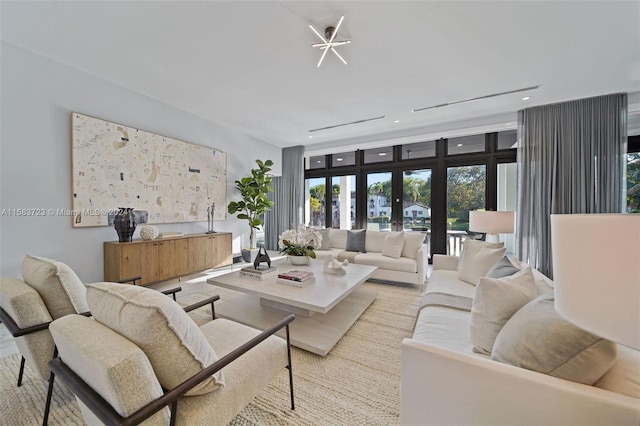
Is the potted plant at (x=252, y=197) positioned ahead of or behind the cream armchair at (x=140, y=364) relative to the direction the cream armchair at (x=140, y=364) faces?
ahead

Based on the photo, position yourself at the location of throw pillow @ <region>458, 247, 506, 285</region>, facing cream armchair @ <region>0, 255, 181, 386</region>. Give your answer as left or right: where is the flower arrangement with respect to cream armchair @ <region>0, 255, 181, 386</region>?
right

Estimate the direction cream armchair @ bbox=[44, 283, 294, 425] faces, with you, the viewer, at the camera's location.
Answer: facing away from the viewer and to the right of the viewer

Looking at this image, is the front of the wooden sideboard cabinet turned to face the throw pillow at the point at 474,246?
yes

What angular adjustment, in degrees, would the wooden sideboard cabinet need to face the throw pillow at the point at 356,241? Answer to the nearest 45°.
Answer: approximately 45° to its left

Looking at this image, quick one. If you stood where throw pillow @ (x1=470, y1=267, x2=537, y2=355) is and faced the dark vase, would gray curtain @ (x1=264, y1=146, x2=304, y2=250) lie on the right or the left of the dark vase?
right

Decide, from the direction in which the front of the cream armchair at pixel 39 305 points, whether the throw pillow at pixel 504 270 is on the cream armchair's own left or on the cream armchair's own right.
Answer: on the cream armchair's own right

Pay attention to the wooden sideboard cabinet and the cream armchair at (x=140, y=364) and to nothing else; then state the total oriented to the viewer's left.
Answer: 0

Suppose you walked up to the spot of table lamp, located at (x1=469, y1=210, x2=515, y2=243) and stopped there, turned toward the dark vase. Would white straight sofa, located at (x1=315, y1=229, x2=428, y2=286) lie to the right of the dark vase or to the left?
right

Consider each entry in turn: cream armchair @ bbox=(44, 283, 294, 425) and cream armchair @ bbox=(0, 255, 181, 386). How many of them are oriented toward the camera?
0

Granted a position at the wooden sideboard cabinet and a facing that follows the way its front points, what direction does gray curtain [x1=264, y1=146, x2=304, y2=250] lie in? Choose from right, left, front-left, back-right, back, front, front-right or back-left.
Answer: left

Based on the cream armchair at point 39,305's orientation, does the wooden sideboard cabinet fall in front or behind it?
in front

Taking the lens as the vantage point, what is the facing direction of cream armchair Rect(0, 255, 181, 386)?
facing away from the viewer and to the right of the viewer

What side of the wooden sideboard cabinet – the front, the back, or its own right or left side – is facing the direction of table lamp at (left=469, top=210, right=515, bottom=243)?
front
